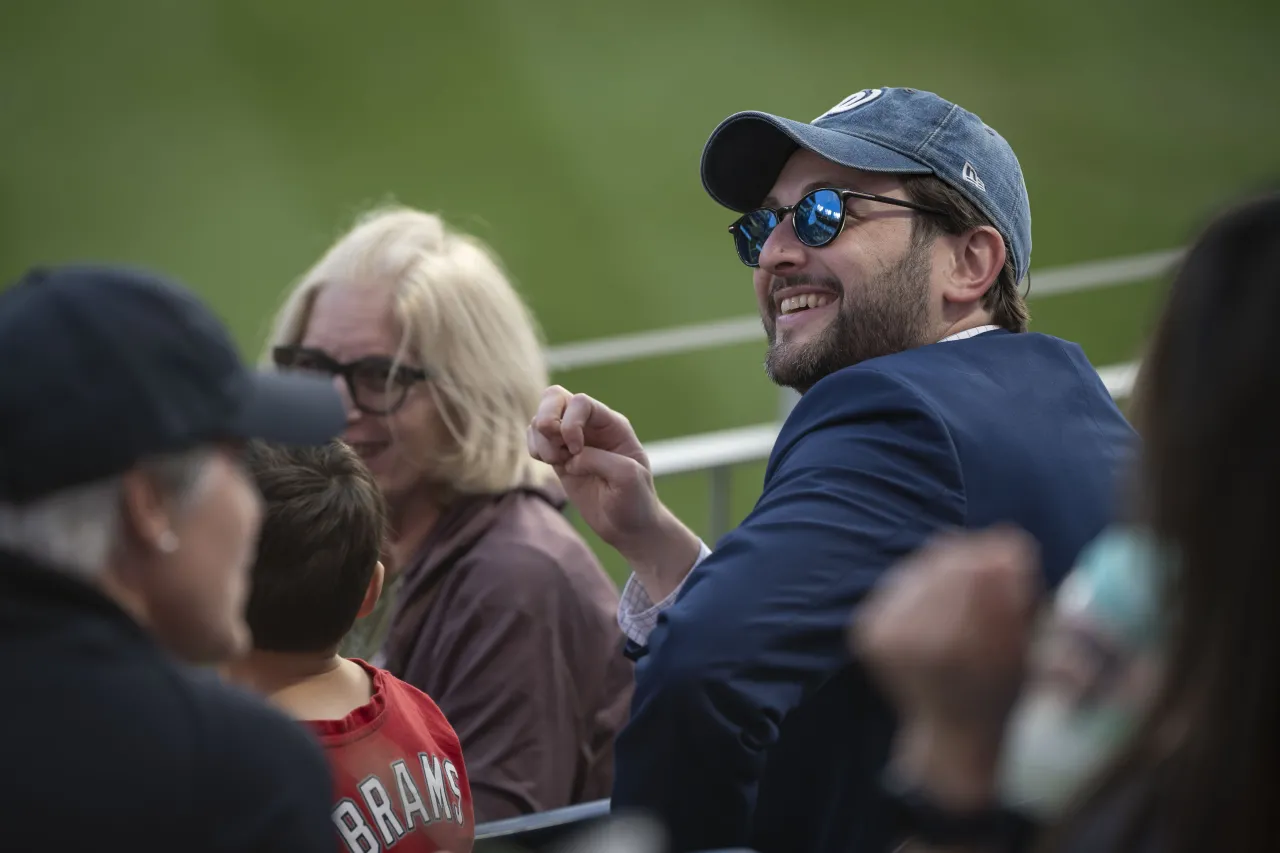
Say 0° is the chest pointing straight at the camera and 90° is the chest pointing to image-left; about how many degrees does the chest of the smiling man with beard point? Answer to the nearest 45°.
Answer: approximately 135°

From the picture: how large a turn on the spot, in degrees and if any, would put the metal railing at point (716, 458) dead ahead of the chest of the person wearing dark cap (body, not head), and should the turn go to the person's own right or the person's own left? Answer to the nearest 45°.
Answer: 0° — they already face it

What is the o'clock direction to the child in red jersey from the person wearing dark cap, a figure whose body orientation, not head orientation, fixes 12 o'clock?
The child in red jersey is roughly at 11 o'clock from the person wearing dark cap.

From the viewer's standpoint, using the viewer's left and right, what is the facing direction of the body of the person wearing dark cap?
facing away from the viewer and to the right of the viewer

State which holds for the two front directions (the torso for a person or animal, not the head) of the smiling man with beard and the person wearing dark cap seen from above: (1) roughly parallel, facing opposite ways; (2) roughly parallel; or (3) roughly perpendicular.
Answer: roughly perpendicular

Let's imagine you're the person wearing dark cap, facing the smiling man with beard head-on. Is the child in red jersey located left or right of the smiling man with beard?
left

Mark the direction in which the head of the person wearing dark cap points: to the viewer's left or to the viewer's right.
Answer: to the viewer's right

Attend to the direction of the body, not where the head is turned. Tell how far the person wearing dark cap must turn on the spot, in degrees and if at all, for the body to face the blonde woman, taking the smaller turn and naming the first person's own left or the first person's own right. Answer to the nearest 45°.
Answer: approximately 45° to the first person's own left
